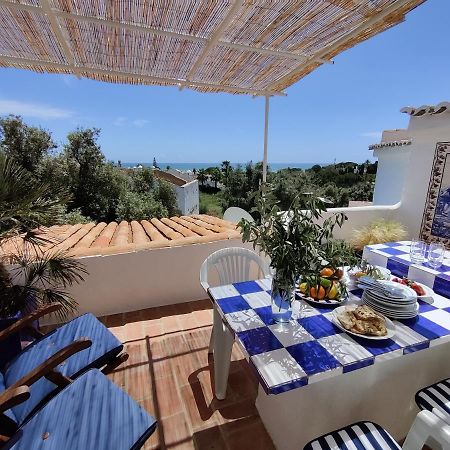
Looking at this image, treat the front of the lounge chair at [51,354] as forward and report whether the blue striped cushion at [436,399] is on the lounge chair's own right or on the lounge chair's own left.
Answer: on the lounge chair's own right

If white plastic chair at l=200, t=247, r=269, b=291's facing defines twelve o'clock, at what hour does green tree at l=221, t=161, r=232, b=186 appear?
The green tree is roughly at 6 o'clock from the white plastic chair.

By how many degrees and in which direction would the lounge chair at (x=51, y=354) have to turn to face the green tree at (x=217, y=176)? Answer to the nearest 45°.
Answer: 0° — it already faces it

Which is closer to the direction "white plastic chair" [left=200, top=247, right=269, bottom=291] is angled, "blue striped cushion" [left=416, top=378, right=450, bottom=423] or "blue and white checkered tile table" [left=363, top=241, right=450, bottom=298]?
the blue striped cushion

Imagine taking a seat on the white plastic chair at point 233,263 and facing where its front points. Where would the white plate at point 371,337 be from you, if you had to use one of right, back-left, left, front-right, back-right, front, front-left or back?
front-left

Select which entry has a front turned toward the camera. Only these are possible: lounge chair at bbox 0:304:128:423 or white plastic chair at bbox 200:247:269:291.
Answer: the white plastic chair

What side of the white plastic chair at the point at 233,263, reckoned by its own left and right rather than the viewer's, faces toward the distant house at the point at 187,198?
back

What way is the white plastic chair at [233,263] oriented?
toward the camera

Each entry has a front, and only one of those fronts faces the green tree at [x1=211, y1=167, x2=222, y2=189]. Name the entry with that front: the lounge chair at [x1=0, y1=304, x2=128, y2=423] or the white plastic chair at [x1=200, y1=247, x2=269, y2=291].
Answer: the lounge chair

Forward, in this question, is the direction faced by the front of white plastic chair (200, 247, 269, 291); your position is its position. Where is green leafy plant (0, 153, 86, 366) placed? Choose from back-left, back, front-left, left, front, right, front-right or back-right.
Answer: right

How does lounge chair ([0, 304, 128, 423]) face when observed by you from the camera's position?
facing away from the viewer and to the right of the viewer

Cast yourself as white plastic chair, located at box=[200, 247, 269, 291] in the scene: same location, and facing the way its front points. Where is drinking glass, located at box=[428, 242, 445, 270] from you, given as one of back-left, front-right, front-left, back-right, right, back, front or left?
left

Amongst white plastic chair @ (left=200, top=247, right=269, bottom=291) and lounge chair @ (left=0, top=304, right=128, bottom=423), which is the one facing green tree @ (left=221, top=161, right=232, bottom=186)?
the lounge chair

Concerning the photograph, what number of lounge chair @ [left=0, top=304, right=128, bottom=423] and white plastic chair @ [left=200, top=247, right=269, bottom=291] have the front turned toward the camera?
1
